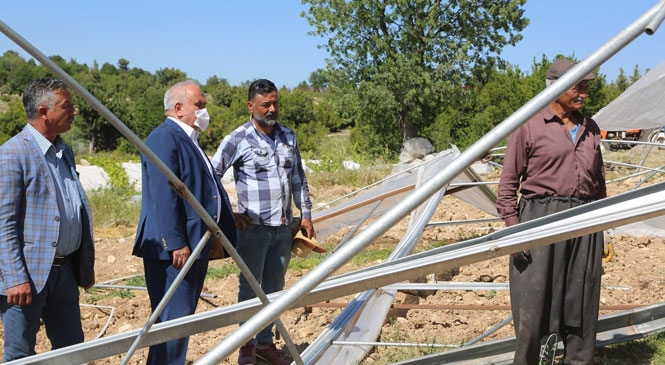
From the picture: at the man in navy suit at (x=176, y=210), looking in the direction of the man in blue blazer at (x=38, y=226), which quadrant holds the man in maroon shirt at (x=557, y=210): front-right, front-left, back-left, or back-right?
back-left

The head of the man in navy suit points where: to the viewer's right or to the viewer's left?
to the viewer's right

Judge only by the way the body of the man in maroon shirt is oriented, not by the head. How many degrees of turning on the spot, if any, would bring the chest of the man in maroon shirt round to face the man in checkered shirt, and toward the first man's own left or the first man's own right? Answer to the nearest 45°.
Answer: approximately 135° to the first man's own right

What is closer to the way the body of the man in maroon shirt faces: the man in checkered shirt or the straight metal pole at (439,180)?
the straight metal pole

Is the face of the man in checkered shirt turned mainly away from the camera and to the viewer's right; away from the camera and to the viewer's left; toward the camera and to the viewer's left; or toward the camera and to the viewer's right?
toward the camera and to the viewer's right

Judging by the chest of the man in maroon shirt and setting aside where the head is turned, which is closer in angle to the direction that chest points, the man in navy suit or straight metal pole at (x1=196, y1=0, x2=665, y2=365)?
the straight metal pole

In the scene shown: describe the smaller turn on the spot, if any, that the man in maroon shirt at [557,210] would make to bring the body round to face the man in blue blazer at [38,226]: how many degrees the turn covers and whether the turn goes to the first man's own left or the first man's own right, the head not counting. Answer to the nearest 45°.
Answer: approximately 90° to the first man's own right

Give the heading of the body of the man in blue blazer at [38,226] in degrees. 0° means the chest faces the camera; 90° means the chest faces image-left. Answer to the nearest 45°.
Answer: approximately 315°

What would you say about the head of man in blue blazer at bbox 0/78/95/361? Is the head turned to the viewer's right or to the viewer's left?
to the viewer's right
